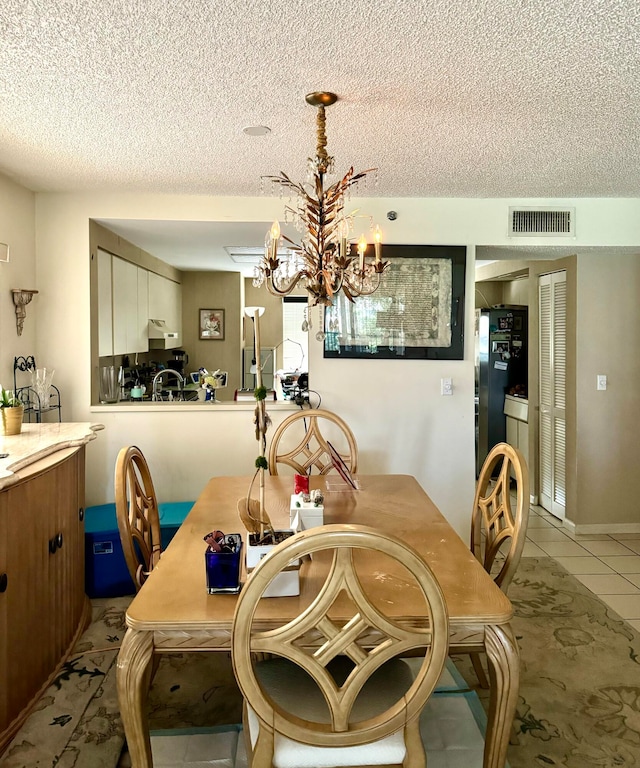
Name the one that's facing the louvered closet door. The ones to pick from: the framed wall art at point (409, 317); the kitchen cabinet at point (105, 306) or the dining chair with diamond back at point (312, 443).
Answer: the kitchen cabinet

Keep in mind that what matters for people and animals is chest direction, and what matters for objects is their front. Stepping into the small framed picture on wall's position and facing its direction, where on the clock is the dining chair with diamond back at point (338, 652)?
The dining chair with diamond back is roughly at 12 o'clock from the small framed picture on wall.

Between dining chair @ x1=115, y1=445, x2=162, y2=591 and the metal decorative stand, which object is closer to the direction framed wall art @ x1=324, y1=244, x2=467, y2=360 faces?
the dining chair

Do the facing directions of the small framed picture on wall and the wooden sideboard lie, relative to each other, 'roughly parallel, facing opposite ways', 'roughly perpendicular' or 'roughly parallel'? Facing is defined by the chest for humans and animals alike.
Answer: roughly perpendicular

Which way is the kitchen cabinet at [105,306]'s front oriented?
to the viewer's right

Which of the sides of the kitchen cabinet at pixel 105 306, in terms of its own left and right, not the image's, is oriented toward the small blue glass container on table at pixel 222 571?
right

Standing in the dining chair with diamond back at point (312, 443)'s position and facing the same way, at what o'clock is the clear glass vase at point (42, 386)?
The clear glass vase is roughly at 3 o'clock from the dining chair with diamond back.

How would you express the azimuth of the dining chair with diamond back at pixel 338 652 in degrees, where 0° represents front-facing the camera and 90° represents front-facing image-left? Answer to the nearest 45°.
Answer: approximately 180°

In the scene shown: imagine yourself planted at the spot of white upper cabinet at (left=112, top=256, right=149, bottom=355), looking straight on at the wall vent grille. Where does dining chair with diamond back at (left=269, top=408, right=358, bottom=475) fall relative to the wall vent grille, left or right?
right

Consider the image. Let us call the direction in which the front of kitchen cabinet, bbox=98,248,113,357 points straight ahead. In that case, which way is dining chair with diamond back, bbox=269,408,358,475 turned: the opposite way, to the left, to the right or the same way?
to the right
